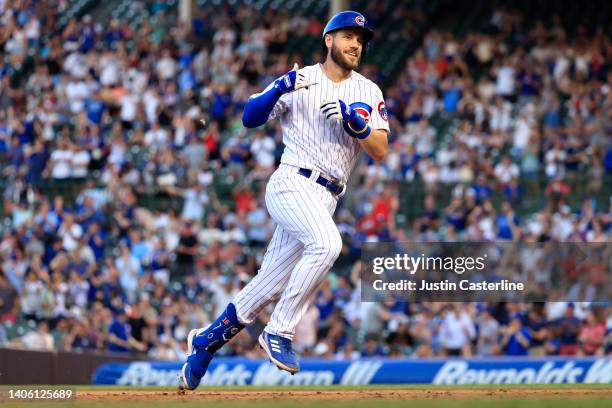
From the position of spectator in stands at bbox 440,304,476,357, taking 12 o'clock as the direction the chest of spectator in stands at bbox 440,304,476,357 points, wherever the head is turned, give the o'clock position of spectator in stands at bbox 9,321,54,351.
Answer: spectator in stands at bbox 9,321,54,351 is roughly at 3 o'clock from spectator in stands at bbox 440,304,476,357.

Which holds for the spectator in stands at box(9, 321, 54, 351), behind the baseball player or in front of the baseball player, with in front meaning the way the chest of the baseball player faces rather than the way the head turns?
behind

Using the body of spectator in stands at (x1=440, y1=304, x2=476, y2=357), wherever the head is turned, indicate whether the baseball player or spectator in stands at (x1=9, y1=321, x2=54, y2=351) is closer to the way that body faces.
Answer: the baseball player

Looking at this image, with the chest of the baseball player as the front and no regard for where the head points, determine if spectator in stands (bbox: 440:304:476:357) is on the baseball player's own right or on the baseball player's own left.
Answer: on the baseball player's own left

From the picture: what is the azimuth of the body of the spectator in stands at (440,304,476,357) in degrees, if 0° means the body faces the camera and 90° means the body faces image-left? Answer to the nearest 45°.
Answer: approximately 0°
